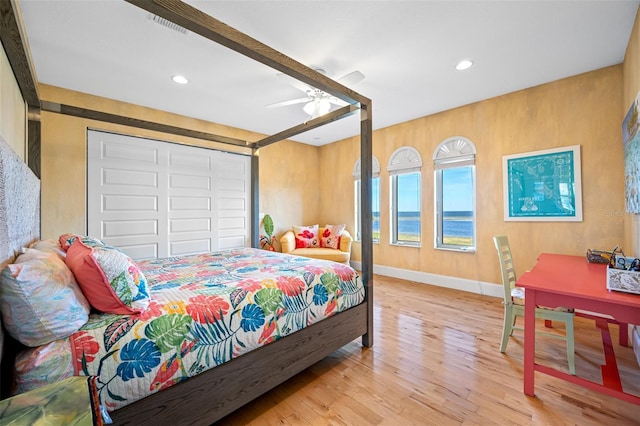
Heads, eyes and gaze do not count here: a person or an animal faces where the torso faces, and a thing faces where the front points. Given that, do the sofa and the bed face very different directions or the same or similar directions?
very different directions

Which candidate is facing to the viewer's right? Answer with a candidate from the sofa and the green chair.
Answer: the green chair

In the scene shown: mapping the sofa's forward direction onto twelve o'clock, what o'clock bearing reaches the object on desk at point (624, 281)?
The object on desk is roughly at 11 o'clock from the sofa.

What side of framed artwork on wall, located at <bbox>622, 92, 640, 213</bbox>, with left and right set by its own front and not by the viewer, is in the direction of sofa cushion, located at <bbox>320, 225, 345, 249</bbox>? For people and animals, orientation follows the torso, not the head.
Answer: front

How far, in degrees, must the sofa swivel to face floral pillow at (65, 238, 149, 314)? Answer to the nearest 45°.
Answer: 0° — it already faces it

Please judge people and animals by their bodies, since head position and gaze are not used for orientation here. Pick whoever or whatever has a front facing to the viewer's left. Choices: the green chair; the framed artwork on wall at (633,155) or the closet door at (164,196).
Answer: the framed artwork on wall

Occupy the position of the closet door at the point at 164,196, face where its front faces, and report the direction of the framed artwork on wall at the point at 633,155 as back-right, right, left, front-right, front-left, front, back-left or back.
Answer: front

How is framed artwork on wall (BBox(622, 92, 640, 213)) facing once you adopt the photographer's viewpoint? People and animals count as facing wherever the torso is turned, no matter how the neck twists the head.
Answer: facing to the left of the viewer

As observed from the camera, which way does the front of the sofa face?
facing the viewer

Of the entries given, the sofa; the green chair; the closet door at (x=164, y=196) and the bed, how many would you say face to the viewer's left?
0

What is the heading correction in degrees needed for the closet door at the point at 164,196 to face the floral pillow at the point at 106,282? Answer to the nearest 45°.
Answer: approximately 45° to its right

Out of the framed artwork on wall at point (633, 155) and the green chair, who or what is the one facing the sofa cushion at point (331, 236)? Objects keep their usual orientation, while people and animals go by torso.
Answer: the framed artwork on wall

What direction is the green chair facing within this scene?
to the viewer's right

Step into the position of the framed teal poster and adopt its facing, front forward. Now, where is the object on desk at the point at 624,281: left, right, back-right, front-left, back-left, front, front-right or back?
front-left

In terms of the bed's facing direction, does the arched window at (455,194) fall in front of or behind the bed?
in front

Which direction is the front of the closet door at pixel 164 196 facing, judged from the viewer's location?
facing the viewer and to the right of the viewer
